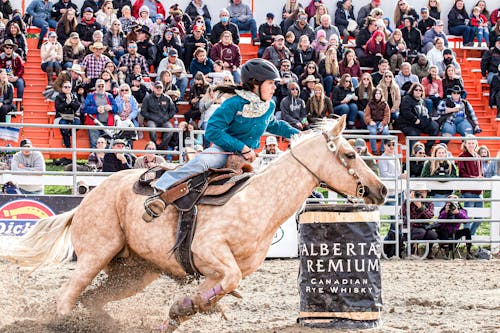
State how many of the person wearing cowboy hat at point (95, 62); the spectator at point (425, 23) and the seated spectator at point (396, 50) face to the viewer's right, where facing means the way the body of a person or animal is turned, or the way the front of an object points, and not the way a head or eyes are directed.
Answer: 0

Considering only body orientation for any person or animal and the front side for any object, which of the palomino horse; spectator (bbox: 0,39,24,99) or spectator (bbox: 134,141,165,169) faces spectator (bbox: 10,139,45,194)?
spectator (bbox: 0,39,24,99)

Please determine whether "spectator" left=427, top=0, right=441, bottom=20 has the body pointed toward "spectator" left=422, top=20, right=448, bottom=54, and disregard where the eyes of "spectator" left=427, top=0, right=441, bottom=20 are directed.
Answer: yes

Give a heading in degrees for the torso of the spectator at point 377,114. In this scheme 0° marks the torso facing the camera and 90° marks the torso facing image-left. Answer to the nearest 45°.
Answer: approximately 0°

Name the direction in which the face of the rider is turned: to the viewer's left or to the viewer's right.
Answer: to the viewer's right

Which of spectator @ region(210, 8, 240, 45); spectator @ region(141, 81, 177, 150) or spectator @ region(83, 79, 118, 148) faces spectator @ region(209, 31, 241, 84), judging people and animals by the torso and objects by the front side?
spectator @ region(210, 8, 240, 45)

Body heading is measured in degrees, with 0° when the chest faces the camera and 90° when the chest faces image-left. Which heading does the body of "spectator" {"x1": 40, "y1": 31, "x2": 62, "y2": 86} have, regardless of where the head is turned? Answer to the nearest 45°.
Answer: approximately 0°

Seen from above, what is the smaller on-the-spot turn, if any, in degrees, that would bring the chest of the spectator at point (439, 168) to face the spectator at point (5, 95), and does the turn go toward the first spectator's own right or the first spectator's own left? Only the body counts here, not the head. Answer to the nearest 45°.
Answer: approximately 90° to the first spectator's own right

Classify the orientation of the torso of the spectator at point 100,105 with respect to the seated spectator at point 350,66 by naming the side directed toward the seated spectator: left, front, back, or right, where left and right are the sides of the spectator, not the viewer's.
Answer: left

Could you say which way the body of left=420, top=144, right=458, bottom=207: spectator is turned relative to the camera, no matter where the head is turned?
toward the camera

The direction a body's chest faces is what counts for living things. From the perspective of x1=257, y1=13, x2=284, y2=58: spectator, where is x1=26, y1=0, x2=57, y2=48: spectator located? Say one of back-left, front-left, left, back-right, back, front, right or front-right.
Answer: right

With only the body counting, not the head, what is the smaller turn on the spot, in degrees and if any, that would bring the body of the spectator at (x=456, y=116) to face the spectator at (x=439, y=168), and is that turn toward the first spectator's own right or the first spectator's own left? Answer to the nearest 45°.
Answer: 0° — they already face them

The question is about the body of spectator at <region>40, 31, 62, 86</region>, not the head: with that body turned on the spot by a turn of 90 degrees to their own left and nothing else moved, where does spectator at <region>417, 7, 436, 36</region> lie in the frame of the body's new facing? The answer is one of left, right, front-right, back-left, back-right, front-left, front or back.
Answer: front

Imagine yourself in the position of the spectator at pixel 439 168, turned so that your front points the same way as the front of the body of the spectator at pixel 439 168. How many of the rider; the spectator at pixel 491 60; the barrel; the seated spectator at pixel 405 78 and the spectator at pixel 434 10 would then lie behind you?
3

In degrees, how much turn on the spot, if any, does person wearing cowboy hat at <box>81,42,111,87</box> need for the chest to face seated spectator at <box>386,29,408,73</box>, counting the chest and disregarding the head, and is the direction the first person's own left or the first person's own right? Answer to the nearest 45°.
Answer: approximately 90° to the first person's own left

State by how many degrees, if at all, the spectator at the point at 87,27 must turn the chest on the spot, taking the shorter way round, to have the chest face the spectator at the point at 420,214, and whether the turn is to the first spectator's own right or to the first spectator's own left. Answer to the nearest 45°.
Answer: approximately 45° to the first spectator's own left
